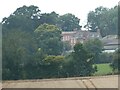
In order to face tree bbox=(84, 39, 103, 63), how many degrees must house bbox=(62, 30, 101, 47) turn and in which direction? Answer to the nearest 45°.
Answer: approximately 90° to its left

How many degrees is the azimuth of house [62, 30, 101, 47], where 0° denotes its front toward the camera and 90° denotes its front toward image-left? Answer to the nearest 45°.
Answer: approximately 45°

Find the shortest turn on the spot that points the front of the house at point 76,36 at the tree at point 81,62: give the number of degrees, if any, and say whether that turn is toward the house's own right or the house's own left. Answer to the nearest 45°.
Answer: approximately 45° to the house's own left
